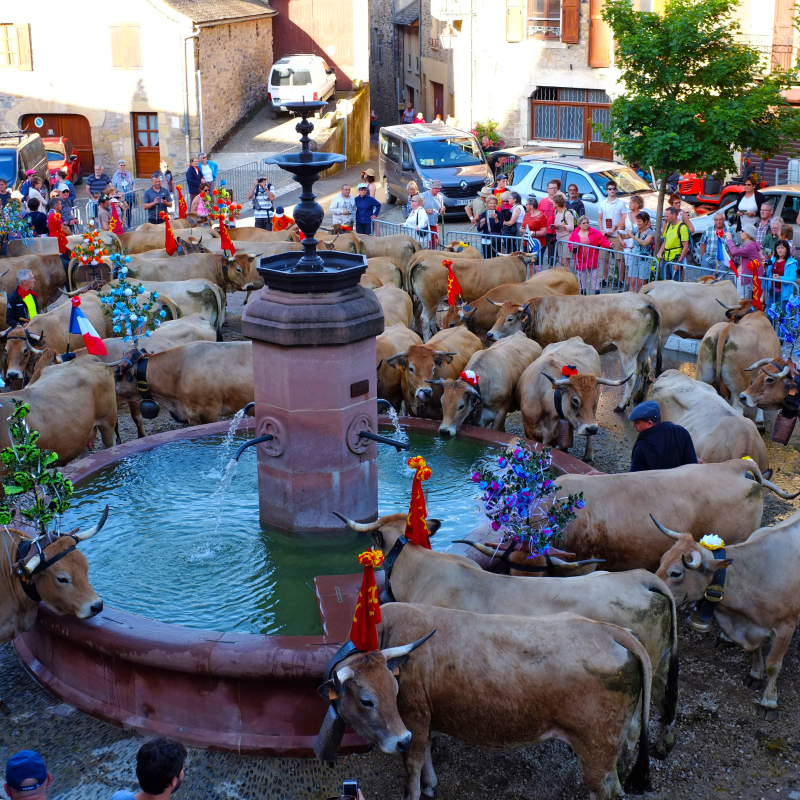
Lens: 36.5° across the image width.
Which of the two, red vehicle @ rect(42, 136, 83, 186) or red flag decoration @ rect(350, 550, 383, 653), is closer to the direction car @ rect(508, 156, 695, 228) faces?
the red flag decoration

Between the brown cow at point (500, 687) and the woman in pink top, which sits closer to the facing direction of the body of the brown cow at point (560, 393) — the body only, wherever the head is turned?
the brown cow

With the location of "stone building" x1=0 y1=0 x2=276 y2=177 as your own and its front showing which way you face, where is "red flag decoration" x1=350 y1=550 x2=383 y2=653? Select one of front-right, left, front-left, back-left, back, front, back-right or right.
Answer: front

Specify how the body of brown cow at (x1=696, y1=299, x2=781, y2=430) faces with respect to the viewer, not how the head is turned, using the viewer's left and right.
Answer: facing away from the viewer and to the right of the viewer

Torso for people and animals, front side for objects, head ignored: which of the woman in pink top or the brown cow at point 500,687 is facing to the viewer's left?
the brown cow

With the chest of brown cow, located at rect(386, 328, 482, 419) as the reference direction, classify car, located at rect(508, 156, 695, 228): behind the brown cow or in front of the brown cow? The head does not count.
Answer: behind

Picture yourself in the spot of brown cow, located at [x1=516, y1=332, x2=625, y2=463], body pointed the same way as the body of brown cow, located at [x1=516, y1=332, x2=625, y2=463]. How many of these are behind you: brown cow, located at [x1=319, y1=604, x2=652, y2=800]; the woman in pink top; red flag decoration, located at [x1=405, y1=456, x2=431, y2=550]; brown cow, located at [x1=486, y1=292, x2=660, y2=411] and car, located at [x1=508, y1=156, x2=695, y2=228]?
3

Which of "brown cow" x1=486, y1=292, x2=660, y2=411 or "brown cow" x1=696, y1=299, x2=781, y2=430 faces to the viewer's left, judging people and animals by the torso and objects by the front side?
"brown cow" x1=486, y1=292, x2=660, y2=411

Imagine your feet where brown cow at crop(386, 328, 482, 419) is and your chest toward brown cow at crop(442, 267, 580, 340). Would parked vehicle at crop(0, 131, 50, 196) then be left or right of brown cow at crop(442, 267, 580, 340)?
left

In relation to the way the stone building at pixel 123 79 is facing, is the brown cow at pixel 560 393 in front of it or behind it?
in front

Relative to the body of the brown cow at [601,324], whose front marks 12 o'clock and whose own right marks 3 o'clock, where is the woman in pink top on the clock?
The woman in pink top is roughly at 3 o'clock from the brown cow.

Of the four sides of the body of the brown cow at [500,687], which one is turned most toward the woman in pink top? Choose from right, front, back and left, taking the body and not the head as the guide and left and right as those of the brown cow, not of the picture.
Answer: right
